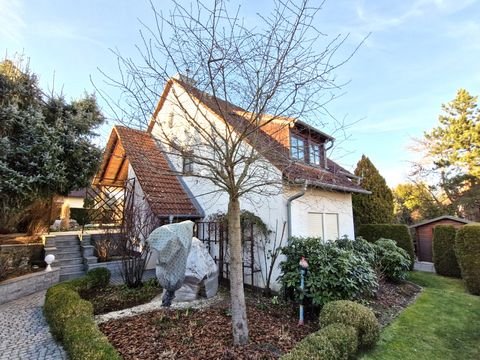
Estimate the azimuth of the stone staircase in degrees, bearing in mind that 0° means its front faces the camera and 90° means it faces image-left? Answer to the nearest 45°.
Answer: approximately 0°

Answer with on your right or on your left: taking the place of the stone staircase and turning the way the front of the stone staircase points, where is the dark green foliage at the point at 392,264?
on your left

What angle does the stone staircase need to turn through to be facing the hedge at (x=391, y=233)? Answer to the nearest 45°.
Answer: approximately 90° to its left

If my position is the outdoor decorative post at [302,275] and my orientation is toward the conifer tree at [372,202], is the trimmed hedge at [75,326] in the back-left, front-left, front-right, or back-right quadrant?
back-left

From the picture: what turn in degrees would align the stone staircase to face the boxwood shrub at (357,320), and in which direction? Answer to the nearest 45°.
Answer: approximately 45° to its left

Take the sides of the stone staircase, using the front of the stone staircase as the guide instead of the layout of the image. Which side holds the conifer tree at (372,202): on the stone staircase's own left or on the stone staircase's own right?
on the stone staircase's own left
